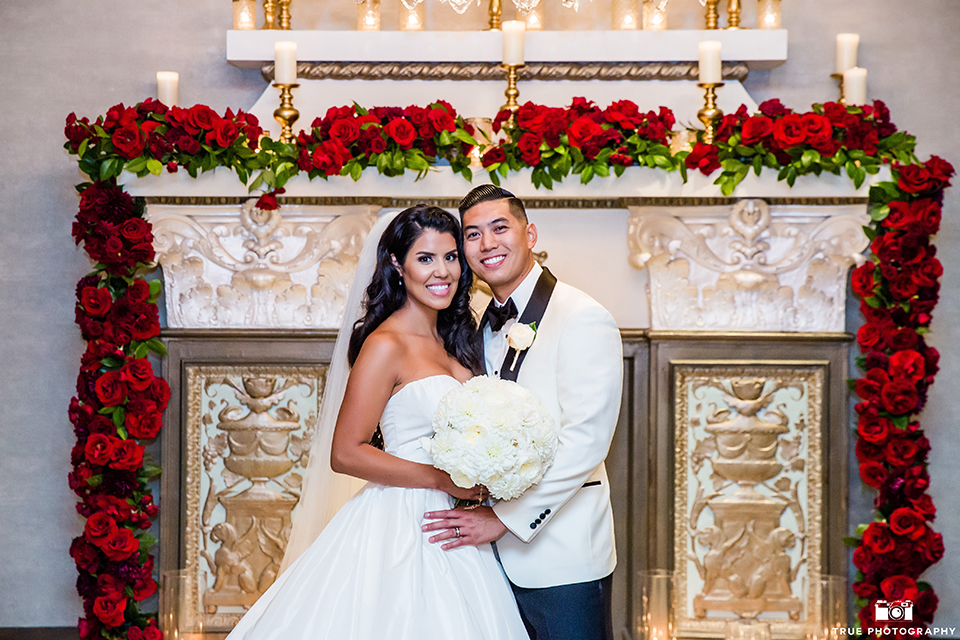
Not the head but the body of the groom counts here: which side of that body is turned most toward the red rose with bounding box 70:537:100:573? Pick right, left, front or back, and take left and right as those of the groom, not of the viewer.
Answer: right

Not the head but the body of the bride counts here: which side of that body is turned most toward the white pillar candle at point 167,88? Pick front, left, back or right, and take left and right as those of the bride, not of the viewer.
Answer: back

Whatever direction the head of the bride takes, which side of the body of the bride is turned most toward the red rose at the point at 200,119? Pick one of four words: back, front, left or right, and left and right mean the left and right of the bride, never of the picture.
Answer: back

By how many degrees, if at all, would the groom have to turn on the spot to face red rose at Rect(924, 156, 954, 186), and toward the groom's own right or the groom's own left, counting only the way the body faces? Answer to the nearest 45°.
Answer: approximately 180°

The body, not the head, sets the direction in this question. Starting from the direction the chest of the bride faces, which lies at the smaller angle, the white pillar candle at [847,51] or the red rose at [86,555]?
the white pillar candle

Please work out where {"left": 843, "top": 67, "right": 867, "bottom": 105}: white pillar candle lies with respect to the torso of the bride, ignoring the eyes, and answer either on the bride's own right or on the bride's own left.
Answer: on the bride's own left

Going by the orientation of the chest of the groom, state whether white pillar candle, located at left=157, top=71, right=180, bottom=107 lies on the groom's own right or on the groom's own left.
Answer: on the groom's own right

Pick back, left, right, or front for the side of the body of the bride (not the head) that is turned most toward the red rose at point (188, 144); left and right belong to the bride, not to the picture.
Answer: back

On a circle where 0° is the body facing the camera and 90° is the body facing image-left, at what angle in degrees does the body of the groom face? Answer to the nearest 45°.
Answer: approximately 45°
